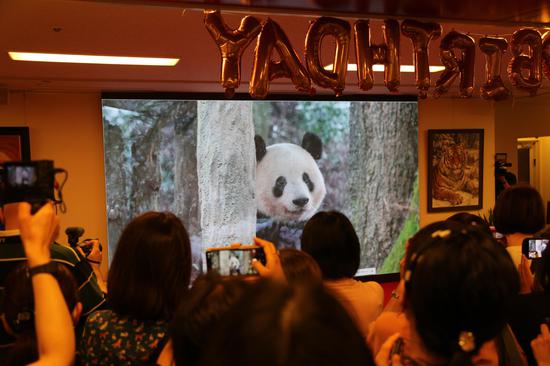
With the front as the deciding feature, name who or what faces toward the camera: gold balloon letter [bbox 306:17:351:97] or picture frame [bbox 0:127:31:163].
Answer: the picture frame

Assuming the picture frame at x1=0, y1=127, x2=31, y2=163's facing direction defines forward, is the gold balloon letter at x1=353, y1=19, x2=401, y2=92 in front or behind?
in front

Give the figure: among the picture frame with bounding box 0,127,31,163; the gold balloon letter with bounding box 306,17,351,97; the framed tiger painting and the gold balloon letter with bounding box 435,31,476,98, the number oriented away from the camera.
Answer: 2

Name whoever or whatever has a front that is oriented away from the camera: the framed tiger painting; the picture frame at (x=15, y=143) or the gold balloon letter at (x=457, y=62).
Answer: the gold balloon letter

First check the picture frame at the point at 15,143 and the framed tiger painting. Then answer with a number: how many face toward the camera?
2

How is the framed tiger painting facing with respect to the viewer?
toward the camera

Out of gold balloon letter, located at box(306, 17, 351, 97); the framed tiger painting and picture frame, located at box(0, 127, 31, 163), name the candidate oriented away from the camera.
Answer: the gold balloon letter

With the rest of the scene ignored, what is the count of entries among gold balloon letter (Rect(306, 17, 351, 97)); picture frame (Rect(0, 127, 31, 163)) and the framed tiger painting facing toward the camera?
2

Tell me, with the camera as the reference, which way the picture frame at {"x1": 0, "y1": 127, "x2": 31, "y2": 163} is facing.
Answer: facing the viewer

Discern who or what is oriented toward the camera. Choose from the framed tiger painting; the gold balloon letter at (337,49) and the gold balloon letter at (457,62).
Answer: the framed tiger painting

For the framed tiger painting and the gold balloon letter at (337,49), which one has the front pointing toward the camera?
the framed tiger painting

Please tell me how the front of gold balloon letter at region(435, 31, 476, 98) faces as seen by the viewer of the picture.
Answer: facing away from the viewer

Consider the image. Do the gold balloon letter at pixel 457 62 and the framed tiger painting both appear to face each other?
yes

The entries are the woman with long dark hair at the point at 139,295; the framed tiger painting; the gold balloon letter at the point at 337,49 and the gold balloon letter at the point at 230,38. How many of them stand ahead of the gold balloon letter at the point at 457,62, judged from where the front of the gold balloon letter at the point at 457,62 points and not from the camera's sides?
1

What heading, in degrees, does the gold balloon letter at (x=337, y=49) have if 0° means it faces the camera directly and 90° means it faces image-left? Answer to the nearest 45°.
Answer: approximately 180°

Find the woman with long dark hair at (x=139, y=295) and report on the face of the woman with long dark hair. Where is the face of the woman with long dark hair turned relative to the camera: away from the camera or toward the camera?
away from the camera

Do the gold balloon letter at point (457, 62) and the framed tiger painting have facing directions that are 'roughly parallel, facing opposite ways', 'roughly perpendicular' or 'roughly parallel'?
roughly parallel, facing opposite ways
